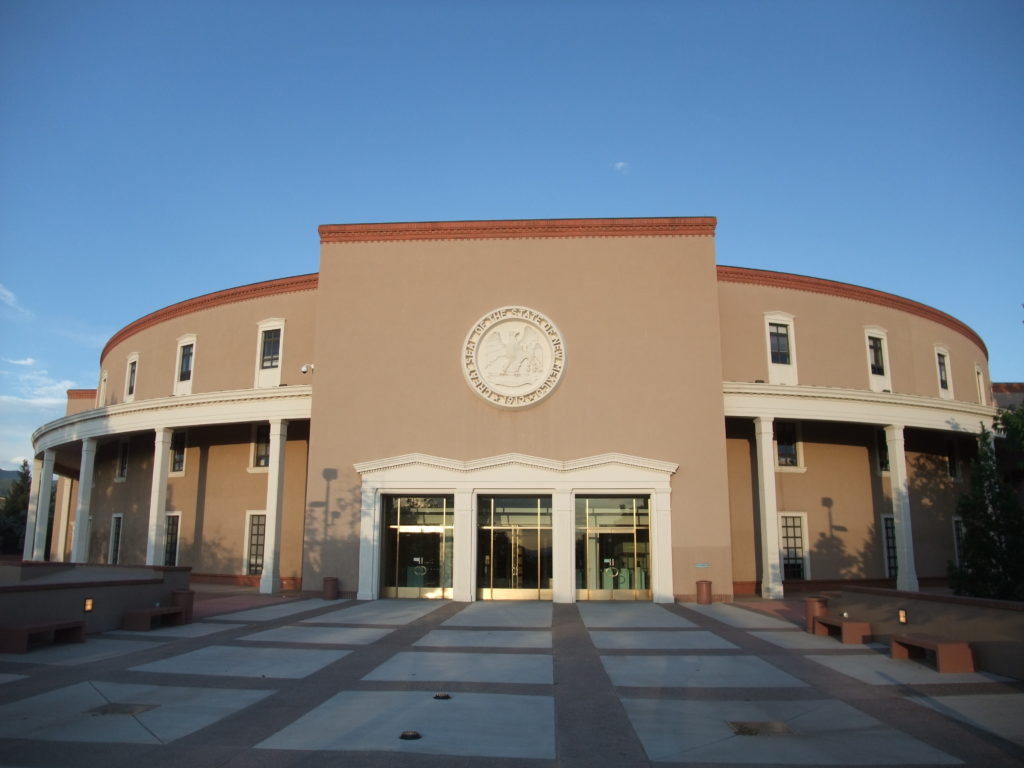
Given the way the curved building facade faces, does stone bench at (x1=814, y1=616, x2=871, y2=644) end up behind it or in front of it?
in front

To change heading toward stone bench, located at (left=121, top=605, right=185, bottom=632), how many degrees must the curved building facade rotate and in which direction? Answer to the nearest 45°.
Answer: approximately 45° to its right

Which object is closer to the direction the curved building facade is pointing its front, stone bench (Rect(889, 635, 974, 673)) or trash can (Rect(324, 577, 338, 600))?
the stone bench

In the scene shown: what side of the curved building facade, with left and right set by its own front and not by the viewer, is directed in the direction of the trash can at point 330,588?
right

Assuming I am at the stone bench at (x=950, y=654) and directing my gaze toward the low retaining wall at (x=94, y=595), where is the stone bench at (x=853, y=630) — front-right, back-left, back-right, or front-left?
front-right

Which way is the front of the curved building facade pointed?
toward the camera

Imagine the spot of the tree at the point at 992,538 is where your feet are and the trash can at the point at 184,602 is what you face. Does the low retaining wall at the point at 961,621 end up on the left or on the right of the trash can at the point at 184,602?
left

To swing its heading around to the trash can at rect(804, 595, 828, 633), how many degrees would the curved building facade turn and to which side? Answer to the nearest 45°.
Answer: approximately 45° to its left

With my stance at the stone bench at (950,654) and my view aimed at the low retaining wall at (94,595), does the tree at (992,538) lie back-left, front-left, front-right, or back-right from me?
back-right

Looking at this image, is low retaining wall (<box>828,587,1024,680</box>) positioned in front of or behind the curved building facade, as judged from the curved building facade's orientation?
in front

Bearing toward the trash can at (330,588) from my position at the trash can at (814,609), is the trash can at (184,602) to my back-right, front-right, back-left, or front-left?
front-left
